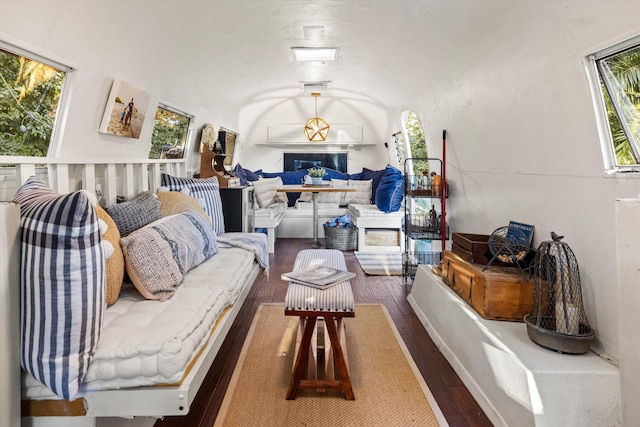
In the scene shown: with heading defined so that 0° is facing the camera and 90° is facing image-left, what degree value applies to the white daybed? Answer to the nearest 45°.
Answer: approximately 315°

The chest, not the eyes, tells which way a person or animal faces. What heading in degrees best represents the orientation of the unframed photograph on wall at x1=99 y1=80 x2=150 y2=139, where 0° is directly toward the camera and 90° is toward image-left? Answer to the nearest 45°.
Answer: approximately 315°

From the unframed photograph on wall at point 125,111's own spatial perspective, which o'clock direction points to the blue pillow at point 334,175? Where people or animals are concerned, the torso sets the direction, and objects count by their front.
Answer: The blue pillow is roughly at 9 o'clock from the unframed photograph on wall.

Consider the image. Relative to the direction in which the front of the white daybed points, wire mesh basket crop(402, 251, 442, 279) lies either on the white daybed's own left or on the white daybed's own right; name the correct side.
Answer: on the white daybed's own left

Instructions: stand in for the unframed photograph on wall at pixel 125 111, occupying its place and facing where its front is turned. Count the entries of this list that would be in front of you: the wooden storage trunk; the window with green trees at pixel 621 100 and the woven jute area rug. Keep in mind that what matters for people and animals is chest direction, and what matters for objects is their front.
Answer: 3

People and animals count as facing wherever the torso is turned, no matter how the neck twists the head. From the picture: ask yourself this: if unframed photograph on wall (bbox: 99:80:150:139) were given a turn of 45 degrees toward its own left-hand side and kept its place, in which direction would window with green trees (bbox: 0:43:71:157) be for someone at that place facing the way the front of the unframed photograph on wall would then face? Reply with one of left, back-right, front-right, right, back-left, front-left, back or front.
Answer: back-right
